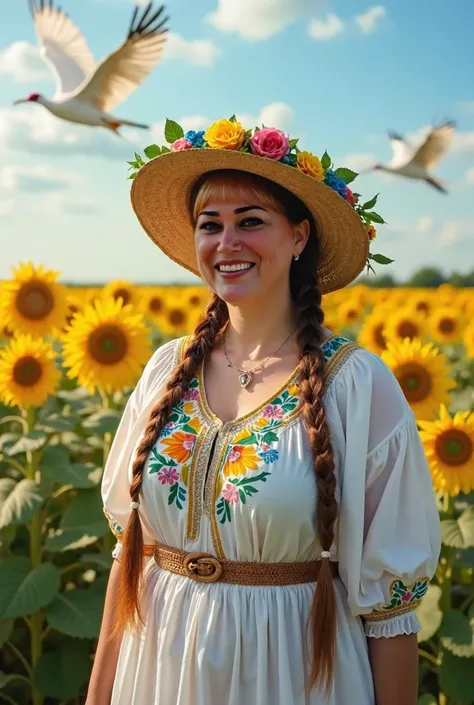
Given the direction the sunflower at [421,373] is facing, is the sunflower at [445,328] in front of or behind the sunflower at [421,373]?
behind

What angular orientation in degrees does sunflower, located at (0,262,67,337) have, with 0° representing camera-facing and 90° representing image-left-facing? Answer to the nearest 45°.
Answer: approximately 0°

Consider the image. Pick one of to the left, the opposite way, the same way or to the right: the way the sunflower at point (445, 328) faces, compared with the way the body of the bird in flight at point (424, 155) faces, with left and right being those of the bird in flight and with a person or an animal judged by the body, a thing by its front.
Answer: to the left

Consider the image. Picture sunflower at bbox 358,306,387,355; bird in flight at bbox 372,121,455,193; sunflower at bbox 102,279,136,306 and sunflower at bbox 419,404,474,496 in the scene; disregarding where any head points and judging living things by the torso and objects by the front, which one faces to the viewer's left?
the bird in flight

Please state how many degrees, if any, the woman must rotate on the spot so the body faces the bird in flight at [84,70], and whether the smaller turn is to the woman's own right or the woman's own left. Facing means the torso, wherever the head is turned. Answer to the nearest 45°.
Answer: approximately 135° to the woman's own right

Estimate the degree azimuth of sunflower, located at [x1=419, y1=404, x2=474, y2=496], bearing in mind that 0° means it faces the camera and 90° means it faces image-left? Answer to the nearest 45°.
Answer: approximately 0°

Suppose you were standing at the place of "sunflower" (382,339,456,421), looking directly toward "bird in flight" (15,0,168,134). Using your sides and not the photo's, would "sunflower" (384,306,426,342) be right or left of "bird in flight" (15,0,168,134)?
right

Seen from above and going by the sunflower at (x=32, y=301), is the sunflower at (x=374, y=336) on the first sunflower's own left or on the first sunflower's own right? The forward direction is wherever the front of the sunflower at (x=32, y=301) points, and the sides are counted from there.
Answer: on the first sunflower's own left

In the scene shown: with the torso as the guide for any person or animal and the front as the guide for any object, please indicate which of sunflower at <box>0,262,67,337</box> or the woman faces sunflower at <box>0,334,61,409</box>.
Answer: sunflower at <box>0,262,67,337</box>

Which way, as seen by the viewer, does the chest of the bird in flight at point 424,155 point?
to the viewer's left

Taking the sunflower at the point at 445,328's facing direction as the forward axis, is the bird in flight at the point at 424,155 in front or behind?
behind
